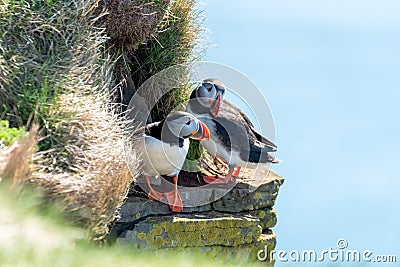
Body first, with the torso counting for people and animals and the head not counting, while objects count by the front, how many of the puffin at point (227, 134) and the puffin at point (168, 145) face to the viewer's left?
1

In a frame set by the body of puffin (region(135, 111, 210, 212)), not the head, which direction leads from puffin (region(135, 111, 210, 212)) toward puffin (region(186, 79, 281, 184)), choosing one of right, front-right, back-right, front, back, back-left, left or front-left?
left

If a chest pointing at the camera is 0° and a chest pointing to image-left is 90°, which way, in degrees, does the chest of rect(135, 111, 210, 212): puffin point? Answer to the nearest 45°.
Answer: approximately 315°

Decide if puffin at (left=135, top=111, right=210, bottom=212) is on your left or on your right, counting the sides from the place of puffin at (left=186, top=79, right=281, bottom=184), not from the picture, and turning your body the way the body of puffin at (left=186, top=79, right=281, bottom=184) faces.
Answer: on your left

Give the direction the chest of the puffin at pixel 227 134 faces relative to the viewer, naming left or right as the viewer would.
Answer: facing to the left of the viewer
